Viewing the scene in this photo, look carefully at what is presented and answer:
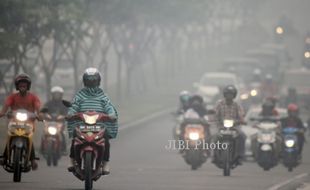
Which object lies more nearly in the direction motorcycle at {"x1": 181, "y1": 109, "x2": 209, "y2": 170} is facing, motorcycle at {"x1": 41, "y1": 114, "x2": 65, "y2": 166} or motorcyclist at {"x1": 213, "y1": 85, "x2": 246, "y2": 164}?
the motorcyclist

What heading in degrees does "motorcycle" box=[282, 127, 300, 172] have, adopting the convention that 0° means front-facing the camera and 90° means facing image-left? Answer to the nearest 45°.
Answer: approximately 0°

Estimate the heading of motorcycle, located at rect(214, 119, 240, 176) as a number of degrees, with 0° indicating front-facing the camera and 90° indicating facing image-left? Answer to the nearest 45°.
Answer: approximately 0°

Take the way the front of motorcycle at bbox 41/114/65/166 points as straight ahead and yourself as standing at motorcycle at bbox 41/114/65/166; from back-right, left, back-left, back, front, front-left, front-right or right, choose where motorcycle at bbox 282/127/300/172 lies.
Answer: left

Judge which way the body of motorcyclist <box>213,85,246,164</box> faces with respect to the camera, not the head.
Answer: toward the camera

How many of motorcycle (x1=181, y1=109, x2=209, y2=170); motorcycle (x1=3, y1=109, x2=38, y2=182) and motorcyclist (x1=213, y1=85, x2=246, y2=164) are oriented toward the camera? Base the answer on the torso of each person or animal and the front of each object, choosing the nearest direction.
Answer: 3

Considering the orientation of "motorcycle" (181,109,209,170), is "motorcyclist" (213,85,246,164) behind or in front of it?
in front

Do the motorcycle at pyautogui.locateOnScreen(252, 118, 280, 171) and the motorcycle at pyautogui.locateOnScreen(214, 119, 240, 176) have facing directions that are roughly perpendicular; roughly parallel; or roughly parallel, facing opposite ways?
roughly parallel

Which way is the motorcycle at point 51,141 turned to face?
toward the camera

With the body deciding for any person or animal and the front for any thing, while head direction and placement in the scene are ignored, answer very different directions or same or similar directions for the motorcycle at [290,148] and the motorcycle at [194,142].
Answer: same or similar directions
